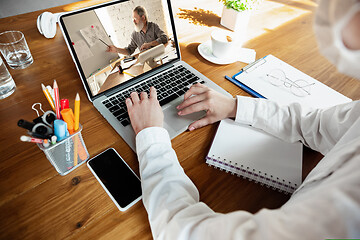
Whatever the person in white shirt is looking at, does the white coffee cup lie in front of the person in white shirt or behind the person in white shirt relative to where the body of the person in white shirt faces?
in front

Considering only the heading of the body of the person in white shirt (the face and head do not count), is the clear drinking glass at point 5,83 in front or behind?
in front

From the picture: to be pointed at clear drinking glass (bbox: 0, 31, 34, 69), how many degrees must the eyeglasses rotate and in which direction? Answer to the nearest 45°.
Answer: approximately 45° to its right

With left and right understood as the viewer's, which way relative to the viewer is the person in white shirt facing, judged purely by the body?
facing away from the viewer and to the left of the viewer

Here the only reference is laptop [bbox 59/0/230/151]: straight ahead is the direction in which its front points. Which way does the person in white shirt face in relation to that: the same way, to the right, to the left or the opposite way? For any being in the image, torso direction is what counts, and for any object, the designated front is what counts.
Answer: the opposite way

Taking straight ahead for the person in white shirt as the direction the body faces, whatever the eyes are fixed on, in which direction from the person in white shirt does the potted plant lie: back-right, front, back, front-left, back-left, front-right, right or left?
front-right

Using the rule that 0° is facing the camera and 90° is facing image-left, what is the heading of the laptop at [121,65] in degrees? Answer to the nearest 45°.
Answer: approximately 315°
